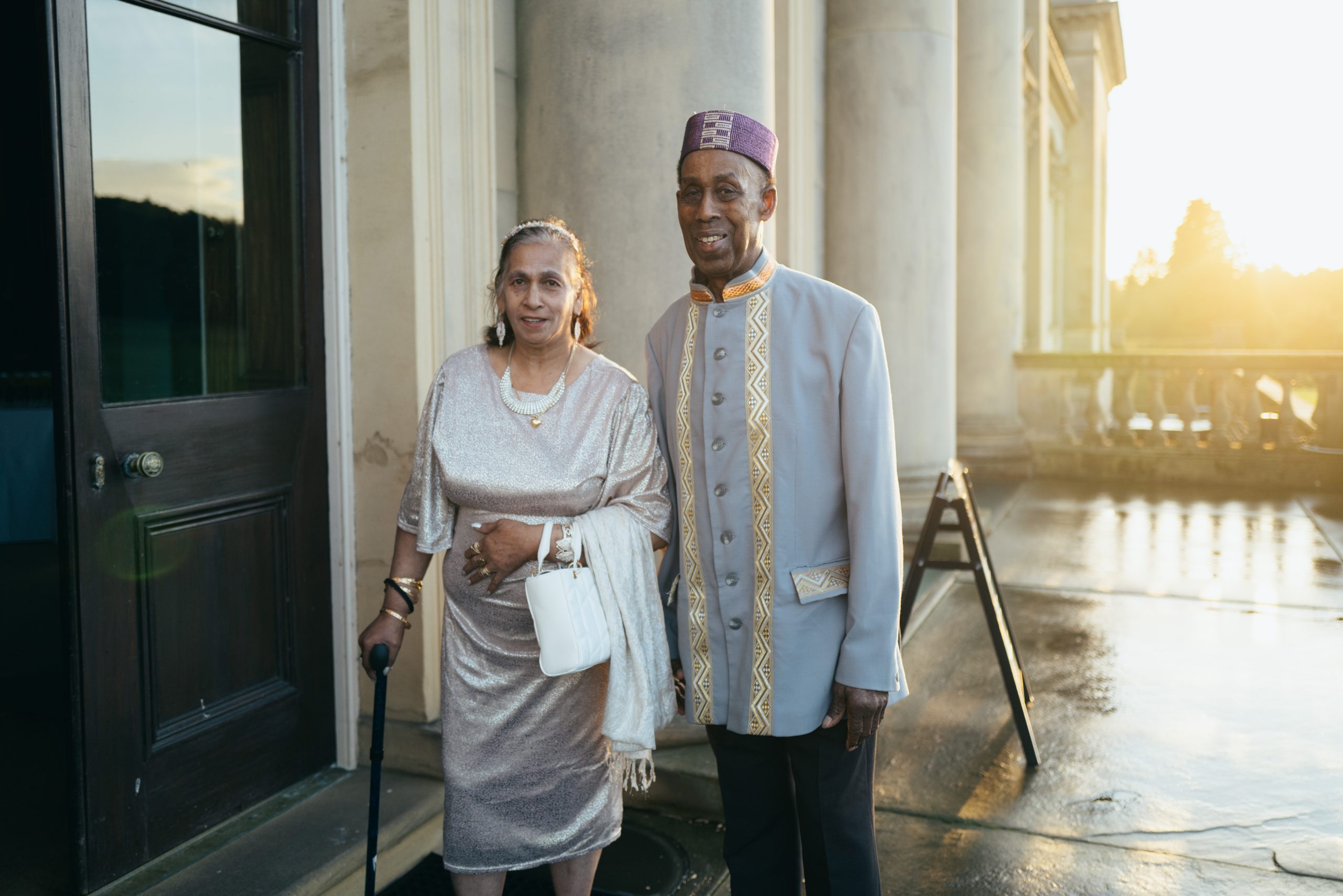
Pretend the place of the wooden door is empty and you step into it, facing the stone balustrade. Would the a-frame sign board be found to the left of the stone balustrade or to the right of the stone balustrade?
right

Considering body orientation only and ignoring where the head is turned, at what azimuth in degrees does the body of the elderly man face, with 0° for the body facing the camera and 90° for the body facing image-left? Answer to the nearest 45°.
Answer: approximately 45°

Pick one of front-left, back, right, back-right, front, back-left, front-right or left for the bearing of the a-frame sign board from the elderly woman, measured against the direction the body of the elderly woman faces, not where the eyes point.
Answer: back-left

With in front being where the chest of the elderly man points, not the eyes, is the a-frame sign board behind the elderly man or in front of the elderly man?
behind

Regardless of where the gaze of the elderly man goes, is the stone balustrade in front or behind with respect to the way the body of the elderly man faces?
behind

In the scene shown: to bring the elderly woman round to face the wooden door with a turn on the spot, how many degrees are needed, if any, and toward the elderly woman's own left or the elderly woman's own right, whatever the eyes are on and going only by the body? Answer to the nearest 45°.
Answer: approximately 135° to the elderly woman's own right

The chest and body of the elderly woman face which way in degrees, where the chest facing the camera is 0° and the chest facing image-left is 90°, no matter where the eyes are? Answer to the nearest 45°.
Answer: approximately 0°
